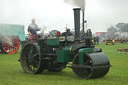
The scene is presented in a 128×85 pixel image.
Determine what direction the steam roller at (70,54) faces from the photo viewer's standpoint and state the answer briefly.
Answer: facing the viewer and to the right of the viewer

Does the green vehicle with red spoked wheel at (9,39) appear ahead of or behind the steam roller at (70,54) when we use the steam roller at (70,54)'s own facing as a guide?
behind
